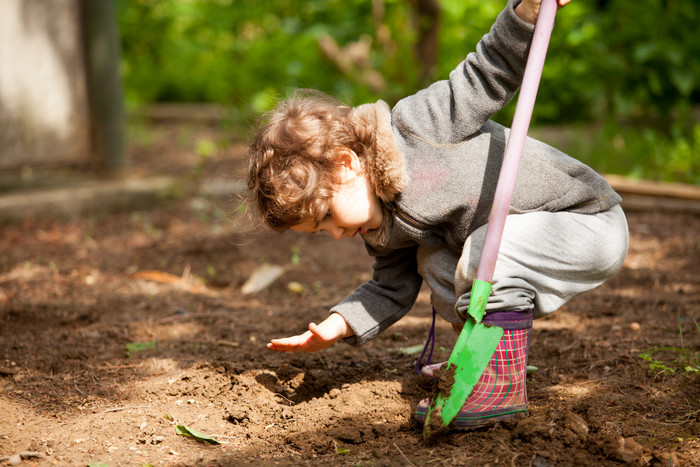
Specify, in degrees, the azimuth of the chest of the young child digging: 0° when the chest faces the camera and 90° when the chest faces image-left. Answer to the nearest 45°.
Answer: approximately 90°

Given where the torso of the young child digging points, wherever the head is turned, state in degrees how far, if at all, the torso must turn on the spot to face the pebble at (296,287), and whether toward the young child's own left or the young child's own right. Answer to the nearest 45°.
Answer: approximately 45° to the young child's own right

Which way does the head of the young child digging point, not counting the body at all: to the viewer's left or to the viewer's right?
to the viewer's left
